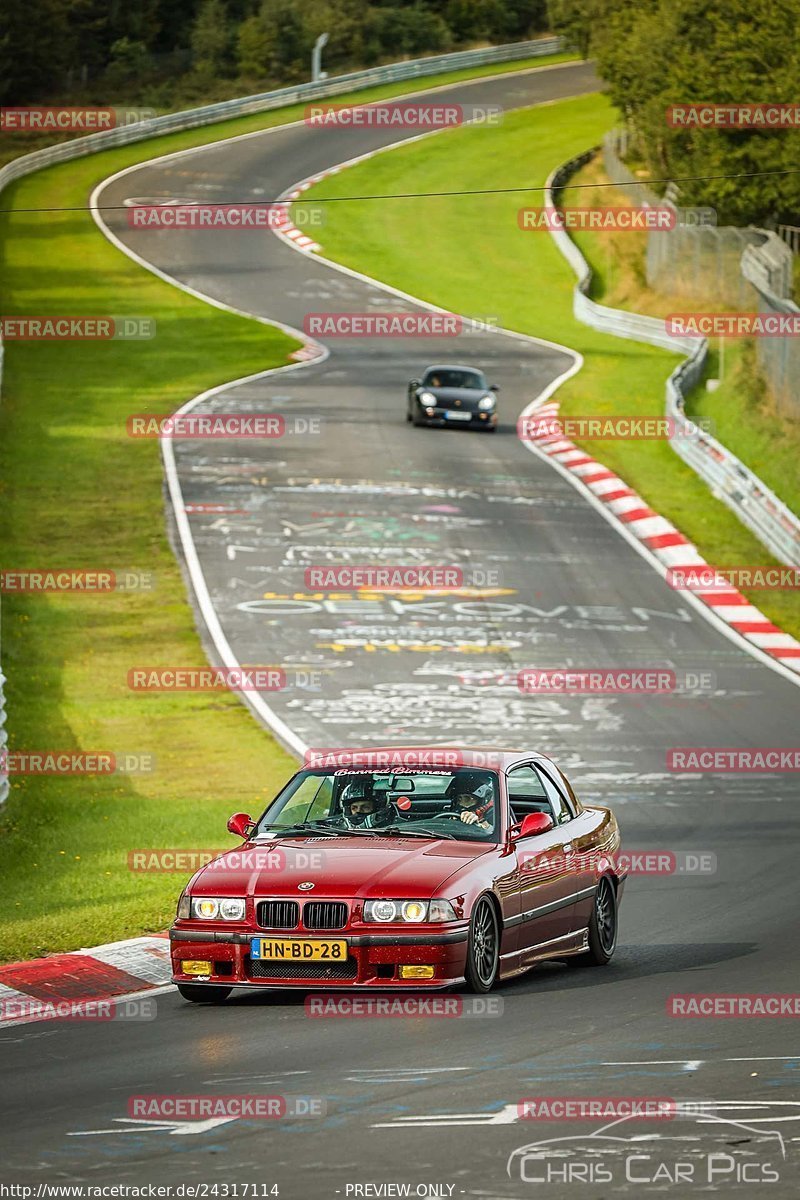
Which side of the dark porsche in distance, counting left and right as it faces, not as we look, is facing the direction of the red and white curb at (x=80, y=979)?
front

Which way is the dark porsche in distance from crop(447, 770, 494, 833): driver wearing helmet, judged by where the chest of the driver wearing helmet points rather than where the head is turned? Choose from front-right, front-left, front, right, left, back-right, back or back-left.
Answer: back-right

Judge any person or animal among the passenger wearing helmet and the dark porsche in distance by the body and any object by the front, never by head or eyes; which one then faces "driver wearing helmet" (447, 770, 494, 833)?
the dark porsche in distance

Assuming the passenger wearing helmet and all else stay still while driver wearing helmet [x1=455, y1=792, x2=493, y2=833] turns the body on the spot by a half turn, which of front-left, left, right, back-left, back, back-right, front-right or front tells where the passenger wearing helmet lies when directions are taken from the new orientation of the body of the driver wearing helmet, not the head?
back-left

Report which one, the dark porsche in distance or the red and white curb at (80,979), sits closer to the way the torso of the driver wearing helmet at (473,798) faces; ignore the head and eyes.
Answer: the red and white curb

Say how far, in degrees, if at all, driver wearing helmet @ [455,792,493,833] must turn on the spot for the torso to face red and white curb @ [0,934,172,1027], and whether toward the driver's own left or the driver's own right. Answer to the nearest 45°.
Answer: approximately 45° to the driver's own right

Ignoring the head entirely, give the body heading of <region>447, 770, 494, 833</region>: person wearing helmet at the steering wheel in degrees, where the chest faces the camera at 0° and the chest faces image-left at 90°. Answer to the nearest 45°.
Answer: approximately 45°

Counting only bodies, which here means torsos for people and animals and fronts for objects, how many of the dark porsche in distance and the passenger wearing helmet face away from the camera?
0
